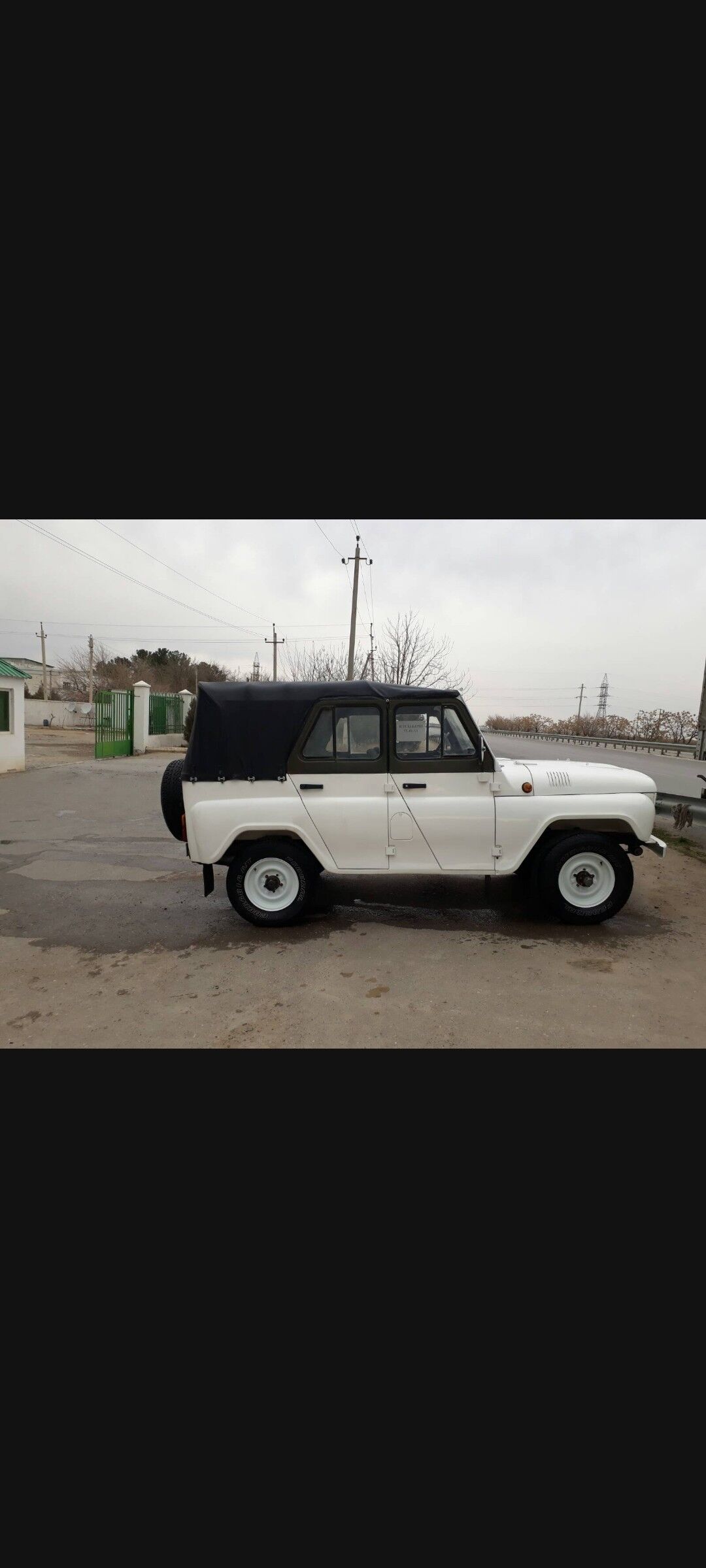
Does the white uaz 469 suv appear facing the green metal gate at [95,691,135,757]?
no

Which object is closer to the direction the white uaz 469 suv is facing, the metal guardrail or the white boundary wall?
the metal guardrail

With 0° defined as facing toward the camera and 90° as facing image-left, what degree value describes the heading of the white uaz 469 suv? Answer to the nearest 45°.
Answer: approximately 270°

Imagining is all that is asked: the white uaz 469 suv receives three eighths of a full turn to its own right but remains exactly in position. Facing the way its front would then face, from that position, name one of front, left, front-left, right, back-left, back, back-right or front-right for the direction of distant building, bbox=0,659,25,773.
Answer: right

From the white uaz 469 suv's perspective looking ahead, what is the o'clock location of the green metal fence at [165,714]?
The green metal fence is roughly at 8 o'clock from the white uaz 469 suv.

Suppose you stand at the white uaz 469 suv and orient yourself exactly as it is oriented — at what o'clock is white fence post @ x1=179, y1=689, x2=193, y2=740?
The white fence post is roughly at 8 o'clock from the white uaz 469 suv.

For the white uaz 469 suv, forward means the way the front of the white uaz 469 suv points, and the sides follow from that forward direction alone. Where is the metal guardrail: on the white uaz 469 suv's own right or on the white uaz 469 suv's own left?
on the white uaz 469 suv's own left

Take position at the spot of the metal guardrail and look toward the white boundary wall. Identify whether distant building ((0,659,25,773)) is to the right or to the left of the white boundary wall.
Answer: left

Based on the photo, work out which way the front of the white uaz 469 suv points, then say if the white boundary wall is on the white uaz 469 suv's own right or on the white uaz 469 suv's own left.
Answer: on the white uaz 469 suv's own left
